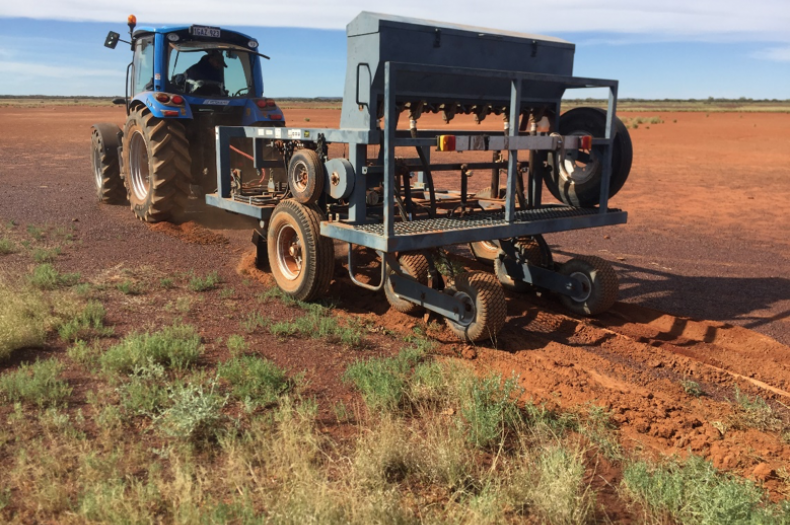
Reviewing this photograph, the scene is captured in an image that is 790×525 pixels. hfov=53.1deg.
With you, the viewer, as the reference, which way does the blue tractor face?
facing away from the viewer and to the left of the viewer

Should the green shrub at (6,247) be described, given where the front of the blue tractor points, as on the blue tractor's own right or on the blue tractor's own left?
on the blue tractor's own left

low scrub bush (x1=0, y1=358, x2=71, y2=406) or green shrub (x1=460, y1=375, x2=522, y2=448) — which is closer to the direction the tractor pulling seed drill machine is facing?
the low scrub bush

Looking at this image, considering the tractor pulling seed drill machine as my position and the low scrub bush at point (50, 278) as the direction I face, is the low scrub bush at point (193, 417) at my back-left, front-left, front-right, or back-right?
front-left

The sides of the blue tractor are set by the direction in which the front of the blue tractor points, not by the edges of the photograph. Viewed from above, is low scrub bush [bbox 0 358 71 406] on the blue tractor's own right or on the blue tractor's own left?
on the blue tractor's own left

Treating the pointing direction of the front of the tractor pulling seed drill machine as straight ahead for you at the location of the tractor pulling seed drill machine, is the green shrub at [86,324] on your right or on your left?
on your left

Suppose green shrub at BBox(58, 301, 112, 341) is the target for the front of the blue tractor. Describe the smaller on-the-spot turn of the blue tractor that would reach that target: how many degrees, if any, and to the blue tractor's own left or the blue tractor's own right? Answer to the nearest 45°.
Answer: approximately 135° to the blue tractor's own left

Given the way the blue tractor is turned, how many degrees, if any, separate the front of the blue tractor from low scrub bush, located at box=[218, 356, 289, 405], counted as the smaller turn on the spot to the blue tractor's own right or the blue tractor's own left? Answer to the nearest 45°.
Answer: approximately 135° to the blue tractor's own left

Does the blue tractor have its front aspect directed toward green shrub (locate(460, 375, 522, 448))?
no

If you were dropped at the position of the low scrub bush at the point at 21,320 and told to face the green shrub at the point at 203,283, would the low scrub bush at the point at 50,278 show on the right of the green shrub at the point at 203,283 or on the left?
left
